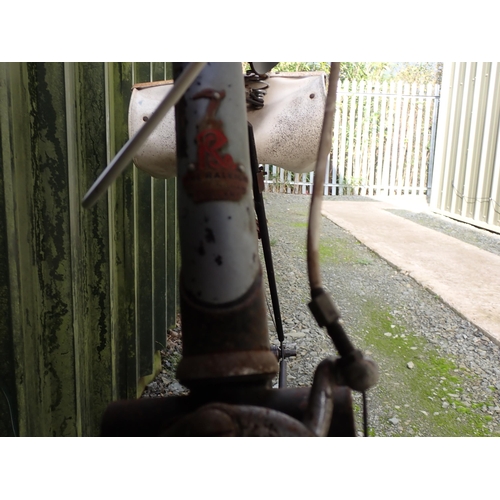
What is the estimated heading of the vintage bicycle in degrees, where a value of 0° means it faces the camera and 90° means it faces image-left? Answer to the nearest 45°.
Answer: approximately 0°

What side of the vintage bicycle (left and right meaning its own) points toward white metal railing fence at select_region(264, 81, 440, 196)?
back
